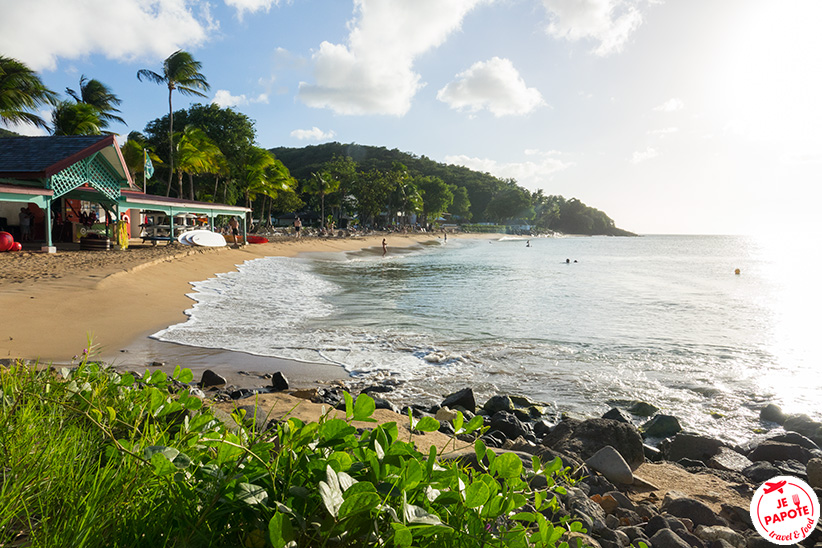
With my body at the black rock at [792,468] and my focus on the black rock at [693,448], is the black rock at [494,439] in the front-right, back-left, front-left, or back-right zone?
front-left

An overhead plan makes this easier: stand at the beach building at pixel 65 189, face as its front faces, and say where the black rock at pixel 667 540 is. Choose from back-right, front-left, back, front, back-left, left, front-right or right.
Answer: front-right

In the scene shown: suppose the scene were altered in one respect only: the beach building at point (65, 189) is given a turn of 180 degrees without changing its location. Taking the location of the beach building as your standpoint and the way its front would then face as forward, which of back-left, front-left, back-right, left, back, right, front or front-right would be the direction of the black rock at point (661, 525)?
back-left

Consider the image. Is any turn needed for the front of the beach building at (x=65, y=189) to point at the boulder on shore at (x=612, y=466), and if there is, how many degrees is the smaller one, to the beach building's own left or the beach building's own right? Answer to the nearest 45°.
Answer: approximately 45° to the beach building's own right

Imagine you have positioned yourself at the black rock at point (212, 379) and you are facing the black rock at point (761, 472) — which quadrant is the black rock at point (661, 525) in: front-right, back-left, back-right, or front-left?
front-right

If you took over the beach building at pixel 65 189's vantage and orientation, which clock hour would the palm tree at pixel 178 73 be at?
The palm tree is roughly at 8 o'clock from the beach building.

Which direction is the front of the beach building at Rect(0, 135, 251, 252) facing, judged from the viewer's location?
facing the viewer and to the right of the viewer

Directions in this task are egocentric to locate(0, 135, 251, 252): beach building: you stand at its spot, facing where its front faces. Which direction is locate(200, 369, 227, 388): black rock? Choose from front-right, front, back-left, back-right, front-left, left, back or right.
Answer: front-right

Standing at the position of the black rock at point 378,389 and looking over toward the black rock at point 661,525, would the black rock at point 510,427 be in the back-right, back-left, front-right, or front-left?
front-left

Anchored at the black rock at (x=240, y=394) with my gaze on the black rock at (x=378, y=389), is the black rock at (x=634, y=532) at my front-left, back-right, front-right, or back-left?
front-right
